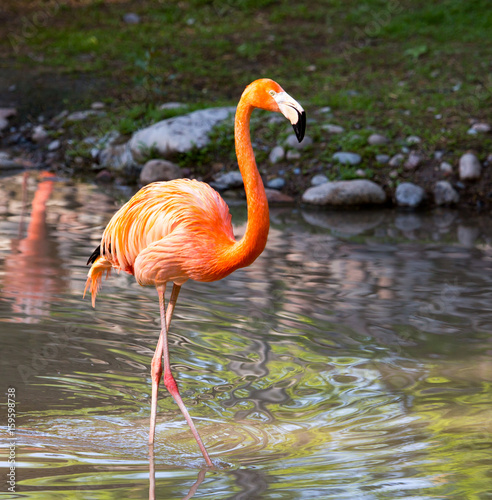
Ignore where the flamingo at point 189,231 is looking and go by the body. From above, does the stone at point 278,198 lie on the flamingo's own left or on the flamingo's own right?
on the flamingo's own left

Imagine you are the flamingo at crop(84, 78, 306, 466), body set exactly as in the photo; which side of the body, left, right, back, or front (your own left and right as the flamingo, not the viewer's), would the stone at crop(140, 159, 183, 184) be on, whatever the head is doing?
left

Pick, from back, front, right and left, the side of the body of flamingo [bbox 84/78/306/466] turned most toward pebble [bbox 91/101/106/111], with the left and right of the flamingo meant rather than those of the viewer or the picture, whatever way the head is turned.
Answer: left

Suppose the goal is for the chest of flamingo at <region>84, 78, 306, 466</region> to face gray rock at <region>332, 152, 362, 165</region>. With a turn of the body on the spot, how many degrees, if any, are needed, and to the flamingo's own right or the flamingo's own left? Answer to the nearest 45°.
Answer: approximately 90° to the flamingo's own left

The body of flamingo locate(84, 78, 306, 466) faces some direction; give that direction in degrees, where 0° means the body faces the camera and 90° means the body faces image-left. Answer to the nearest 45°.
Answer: approximately 270°

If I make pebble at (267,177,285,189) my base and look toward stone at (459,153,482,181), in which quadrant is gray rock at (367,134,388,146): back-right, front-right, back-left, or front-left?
front-left

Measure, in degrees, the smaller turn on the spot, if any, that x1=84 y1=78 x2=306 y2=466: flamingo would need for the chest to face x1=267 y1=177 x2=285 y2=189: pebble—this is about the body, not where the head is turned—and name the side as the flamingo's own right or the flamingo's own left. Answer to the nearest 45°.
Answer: approximately 90° to the flamingo's own left

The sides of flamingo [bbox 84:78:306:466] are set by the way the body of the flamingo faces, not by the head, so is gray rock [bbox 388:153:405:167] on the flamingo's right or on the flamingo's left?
on the flamingo's left

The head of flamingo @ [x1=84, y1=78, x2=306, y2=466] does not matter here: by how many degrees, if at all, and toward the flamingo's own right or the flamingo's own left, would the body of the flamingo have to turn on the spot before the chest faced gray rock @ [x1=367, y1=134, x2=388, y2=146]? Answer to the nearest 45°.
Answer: approximately 90° to the flamingo's own left

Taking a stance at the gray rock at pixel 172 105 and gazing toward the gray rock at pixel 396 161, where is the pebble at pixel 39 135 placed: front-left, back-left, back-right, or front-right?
back-right

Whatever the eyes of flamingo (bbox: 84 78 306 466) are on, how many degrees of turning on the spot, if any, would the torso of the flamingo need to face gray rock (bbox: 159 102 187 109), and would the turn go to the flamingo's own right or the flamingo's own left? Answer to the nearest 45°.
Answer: approximately 90° to the flamingo's own left

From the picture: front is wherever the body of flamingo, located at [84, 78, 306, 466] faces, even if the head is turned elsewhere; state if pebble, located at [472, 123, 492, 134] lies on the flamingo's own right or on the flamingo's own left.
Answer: on the flamingo's own left

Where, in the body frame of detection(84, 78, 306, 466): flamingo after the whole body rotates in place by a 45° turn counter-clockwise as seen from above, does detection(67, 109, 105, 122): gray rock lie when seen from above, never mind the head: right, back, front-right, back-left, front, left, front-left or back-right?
front-left
